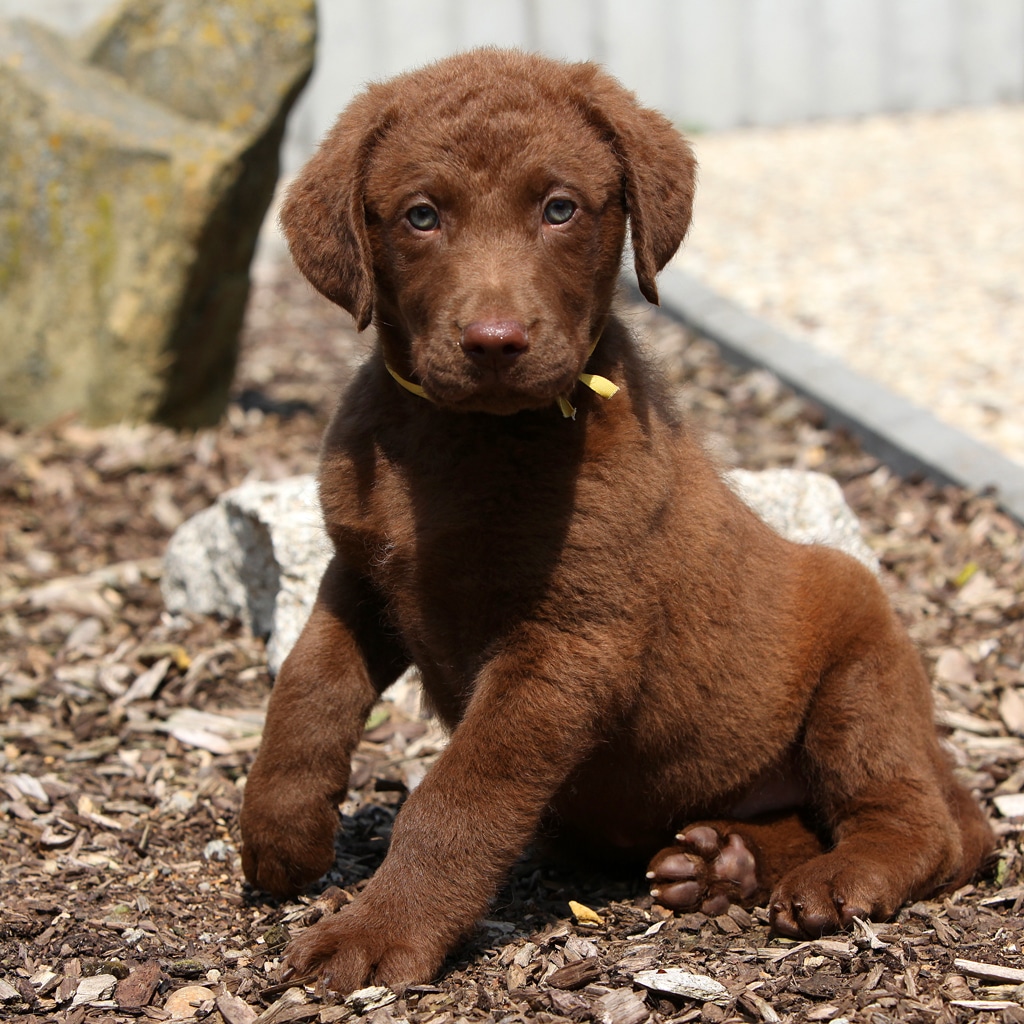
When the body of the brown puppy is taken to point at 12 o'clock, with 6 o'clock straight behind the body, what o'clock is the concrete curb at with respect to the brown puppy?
The concrete curb is roughly at 5 o'clock from the brown puppy.

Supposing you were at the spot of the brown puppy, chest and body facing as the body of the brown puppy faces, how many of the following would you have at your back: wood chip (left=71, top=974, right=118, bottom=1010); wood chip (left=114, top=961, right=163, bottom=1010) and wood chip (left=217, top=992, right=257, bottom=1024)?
0

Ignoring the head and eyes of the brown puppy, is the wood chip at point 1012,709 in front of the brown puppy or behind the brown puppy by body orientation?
behind

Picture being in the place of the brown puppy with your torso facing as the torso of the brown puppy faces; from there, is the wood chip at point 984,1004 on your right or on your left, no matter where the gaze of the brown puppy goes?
on your left

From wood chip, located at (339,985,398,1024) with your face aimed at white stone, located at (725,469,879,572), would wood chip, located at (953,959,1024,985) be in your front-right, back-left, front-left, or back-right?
front-right

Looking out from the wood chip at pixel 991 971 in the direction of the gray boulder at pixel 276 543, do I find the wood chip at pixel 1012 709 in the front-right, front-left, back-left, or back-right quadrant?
front-right

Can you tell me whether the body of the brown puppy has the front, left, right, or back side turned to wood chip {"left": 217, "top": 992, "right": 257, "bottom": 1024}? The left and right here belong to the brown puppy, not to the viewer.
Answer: front

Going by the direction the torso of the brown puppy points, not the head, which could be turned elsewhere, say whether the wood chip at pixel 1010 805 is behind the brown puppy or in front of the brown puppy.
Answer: behind

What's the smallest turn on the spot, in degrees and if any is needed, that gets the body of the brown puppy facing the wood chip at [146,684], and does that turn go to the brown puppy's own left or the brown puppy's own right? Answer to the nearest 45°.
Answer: approximately 90° to the brown puppy's own right

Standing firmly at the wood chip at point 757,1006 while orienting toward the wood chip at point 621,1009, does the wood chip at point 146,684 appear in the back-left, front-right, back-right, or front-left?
front-right

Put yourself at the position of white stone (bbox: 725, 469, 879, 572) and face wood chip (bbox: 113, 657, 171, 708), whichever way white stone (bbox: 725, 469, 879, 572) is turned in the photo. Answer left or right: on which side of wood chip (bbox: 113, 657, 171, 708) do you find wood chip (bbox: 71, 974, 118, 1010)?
left

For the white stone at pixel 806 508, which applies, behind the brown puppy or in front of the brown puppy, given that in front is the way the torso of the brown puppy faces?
behind

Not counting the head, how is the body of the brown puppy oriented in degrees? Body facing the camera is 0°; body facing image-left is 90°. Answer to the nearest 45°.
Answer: approximately 45°

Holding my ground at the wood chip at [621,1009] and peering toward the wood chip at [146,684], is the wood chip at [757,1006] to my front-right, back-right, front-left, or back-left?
back-right
